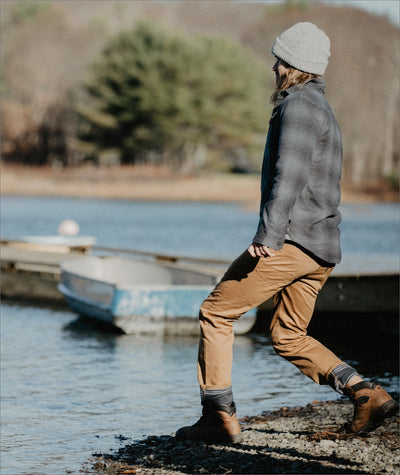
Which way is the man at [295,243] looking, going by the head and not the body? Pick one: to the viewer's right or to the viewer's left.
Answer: to the viewer's left

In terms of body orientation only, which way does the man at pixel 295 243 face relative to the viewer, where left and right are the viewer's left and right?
facing to the left of the viewer
